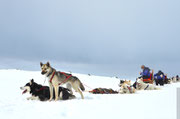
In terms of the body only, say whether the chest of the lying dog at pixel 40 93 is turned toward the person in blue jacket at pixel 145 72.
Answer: no

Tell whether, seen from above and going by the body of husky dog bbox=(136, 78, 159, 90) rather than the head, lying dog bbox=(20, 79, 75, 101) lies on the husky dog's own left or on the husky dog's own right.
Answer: on the husky dog's own left

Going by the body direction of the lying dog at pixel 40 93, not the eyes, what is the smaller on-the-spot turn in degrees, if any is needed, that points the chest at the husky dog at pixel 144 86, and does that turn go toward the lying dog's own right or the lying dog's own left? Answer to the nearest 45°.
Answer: approximately 135° to the lying dog's own right

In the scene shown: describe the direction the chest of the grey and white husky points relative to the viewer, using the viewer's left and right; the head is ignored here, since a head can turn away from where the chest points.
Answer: facing the viewer and to the left of the viewer

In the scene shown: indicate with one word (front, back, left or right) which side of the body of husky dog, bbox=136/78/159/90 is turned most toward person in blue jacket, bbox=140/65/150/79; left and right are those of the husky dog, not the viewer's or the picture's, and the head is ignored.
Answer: right

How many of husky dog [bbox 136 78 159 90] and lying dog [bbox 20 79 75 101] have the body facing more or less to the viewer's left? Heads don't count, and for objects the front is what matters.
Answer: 2

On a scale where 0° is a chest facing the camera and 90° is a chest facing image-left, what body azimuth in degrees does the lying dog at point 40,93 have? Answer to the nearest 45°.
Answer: approximately 90°

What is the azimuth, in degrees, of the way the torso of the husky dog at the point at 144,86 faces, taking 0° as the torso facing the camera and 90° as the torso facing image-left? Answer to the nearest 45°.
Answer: approximately 90°
